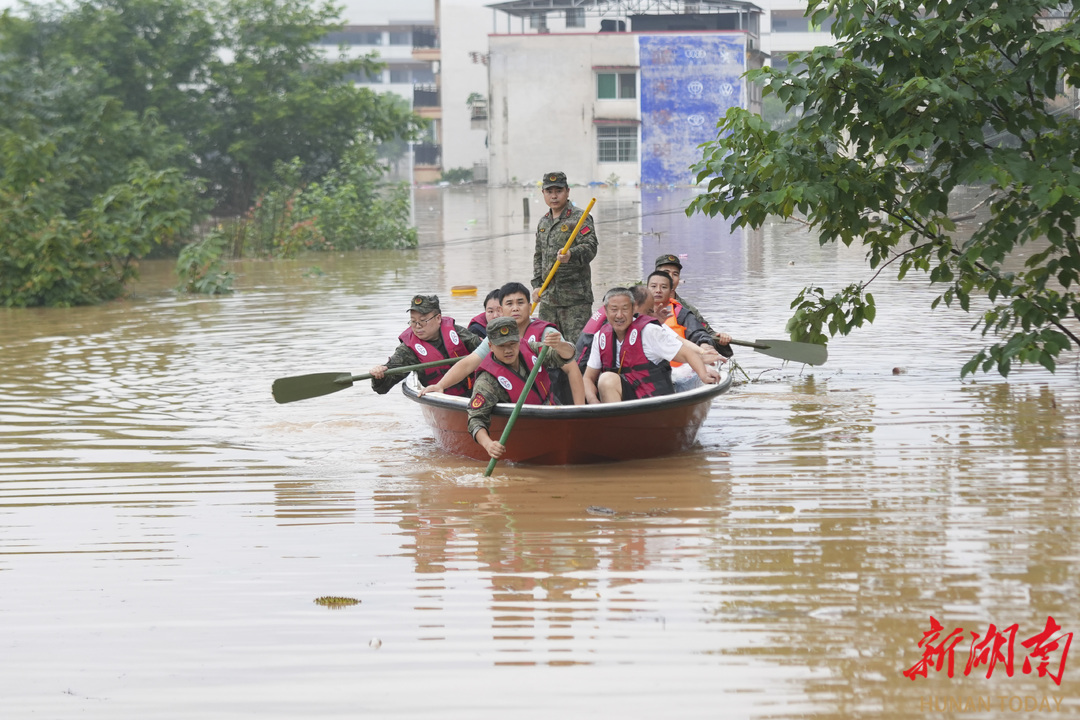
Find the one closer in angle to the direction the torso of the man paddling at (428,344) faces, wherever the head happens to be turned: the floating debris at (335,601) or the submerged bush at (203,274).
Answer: the floating debris

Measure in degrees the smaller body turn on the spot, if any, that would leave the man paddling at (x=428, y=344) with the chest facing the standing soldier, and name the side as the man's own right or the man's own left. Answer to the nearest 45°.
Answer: approximately 180°

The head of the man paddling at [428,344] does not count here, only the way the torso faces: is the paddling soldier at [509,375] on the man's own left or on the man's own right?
on the man's own left

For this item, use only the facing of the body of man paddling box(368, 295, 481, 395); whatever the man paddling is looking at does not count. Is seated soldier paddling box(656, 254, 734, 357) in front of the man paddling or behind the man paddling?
behind

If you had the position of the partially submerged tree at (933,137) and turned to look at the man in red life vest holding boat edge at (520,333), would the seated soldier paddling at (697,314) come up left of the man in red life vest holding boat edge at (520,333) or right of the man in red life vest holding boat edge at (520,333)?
right

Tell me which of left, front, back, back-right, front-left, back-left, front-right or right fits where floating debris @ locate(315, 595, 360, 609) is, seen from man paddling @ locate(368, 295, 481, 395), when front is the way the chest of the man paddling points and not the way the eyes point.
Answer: front-left

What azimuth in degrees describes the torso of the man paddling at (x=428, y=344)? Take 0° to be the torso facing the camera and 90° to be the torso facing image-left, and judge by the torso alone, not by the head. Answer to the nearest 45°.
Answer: approximately 45°
